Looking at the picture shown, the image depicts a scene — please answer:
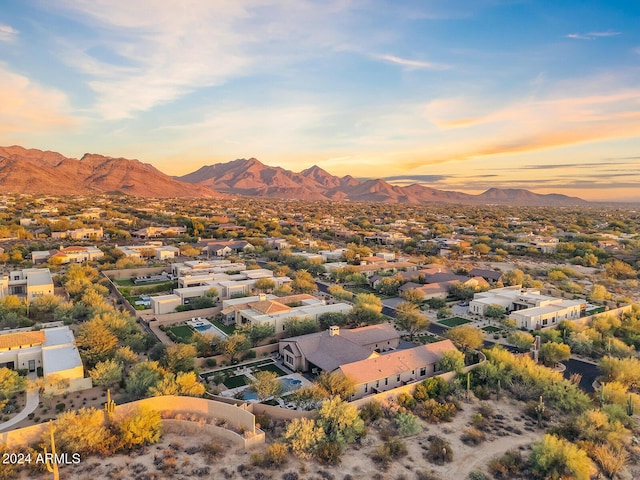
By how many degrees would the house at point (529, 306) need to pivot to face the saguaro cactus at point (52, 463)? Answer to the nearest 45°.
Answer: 0° — it already faces it

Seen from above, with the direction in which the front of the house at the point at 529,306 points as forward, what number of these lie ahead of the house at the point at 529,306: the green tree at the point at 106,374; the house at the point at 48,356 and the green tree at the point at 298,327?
3

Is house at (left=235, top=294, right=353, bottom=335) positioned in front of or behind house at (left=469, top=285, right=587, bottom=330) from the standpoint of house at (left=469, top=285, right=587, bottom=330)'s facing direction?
in front

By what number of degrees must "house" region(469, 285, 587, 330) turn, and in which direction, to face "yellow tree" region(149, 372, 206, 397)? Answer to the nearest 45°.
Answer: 0° — it already faces it

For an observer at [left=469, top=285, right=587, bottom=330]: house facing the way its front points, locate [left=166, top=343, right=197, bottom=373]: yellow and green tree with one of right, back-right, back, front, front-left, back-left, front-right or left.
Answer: front

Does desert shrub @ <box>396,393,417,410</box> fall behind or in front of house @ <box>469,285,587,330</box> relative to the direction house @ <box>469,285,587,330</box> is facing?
in front

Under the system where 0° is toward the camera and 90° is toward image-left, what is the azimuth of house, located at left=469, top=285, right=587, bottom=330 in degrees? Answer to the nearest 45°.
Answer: approximately 45°

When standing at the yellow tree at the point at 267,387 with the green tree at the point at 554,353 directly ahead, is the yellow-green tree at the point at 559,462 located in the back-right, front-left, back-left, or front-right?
front-right

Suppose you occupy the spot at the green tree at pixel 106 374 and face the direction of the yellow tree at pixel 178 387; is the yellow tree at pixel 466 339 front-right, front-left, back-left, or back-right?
front-left

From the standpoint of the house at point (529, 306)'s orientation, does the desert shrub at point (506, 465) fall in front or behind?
in front

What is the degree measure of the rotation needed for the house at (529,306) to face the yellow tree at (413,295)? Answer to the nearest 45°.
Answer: approximately 45° to its right

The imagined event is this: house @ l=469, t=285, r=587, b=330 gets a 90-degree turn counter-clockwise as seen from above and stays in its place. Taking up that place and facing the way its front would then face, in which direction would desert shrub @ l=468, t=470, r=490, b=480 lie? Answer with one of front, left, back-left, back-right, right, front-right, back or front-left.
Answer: front-right

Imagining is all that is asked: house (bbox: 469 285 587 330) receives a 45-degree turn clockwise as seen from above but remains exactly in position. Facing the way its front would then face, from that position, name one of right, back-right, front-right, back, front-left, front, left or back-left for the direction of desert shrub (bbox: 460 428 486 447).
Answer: left

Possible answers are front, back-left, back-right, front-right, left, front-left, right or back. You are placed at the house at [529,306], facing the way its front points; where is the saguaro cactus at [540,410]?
front-left
